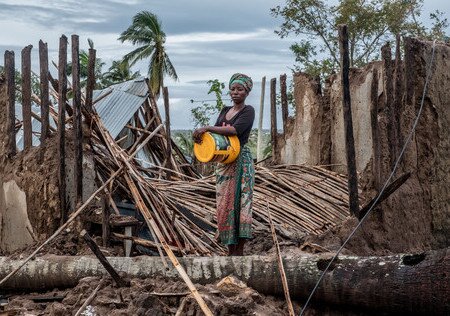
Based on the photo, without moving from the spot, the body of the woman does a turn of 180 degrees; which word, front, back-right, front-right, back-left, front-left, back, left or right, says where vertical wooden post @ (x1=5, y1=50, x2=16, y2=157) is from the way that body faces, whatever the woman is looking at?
left

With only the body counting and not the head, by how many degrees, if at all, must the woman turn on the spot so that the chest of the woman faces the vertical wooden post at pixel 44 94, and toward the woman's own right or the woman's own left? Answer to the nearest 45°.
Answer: approximately 90° to the woman's own right

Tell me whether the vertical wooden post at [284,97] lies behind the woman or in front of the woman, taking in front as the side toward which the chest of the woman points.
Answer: behind

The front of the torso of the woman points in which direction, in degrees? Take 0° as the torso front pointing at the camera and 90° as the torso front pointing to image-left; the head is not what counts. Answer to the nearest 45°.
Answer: approximately 45°

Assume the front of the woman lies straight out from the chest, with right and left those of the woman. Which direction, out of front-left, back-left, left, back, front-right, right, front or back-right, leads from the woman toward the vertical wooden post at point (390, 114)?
back

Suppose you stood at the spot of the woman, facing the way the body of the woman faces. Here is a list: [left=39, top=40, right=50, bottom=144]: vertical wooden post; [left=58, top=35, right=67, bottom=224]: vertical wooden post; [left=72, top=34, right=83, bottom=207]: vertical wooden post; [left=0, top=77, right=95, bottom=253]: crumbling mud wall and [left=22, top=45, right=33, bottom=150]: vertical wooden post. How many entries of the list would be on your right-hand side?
5

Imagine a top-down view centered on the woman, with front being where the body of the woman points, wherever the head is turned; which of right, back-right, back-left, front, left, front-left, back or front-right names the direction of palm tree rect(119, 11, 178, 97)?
back-right

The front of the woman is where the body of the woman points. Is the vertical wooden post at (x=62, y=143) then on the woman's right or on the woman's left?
on the woman's right

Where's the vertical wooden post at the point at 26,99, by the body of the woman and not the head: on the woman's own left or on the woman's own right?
on the woman's own right
